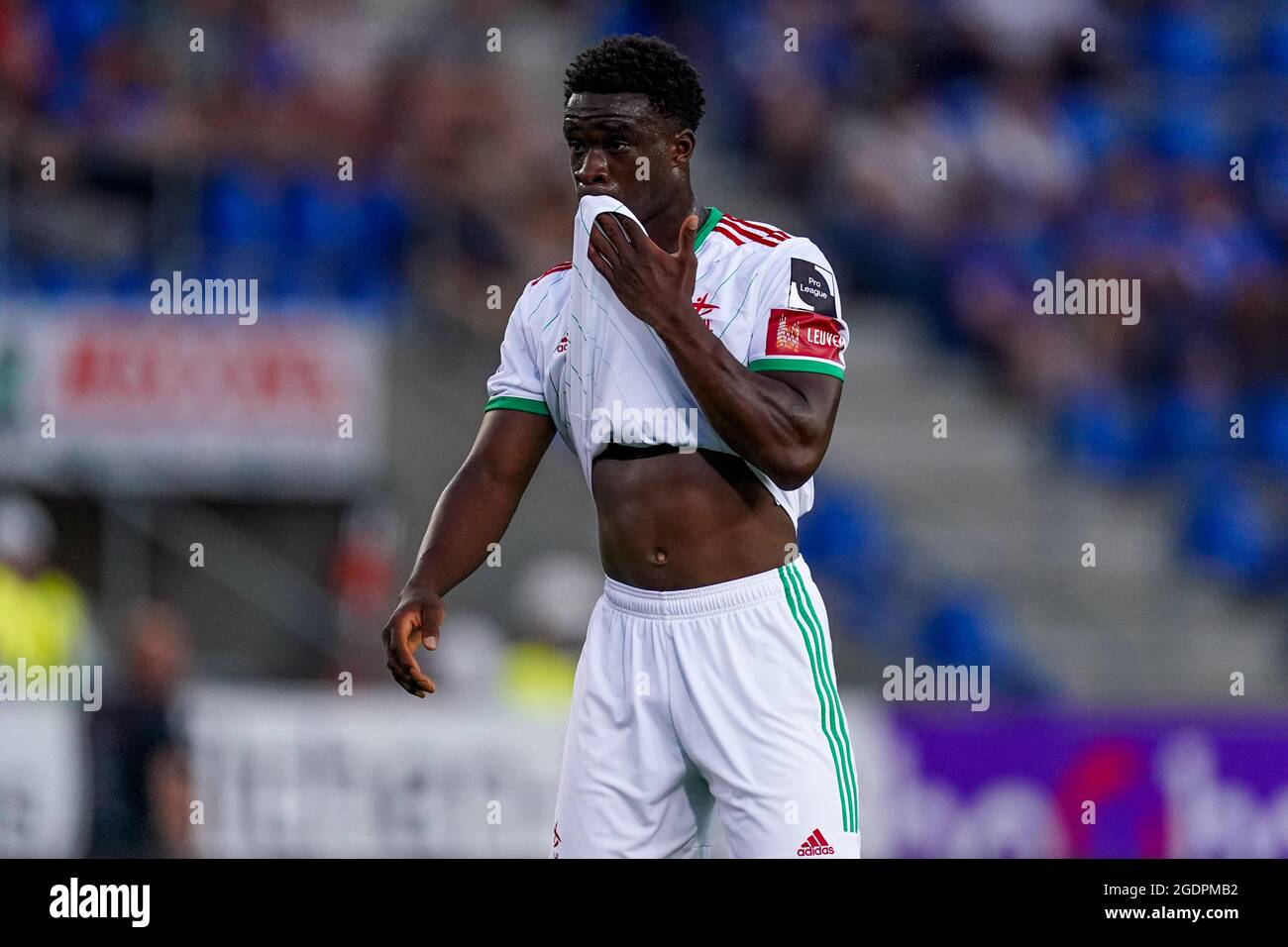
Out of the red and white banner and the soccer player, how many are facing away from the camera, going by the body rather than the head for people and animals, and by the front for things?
0

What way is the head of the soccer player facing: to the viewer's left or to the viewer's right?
to the viewer's left

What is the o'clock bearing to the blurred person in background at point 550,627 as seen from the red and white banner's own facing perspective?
The blurred person in background is roughly at 10 o'clock from the red and white banner.

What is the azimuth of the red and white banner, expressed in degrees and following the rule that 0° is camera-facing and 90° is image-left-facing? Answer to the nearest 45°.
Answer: approximately 0°

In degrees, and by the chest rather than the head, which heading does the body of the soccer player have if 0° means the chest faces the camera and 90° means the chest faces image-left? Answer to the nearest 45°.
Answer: approximately 45°

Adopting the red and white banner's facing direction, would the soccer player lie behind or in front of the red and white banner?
in front

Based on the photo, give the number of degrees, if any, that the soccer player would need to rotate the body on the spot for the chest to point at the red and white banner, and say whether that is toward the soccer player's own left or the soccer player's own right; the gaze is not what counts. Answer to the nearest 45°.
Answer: approximately 135° to the soccer player's own right
